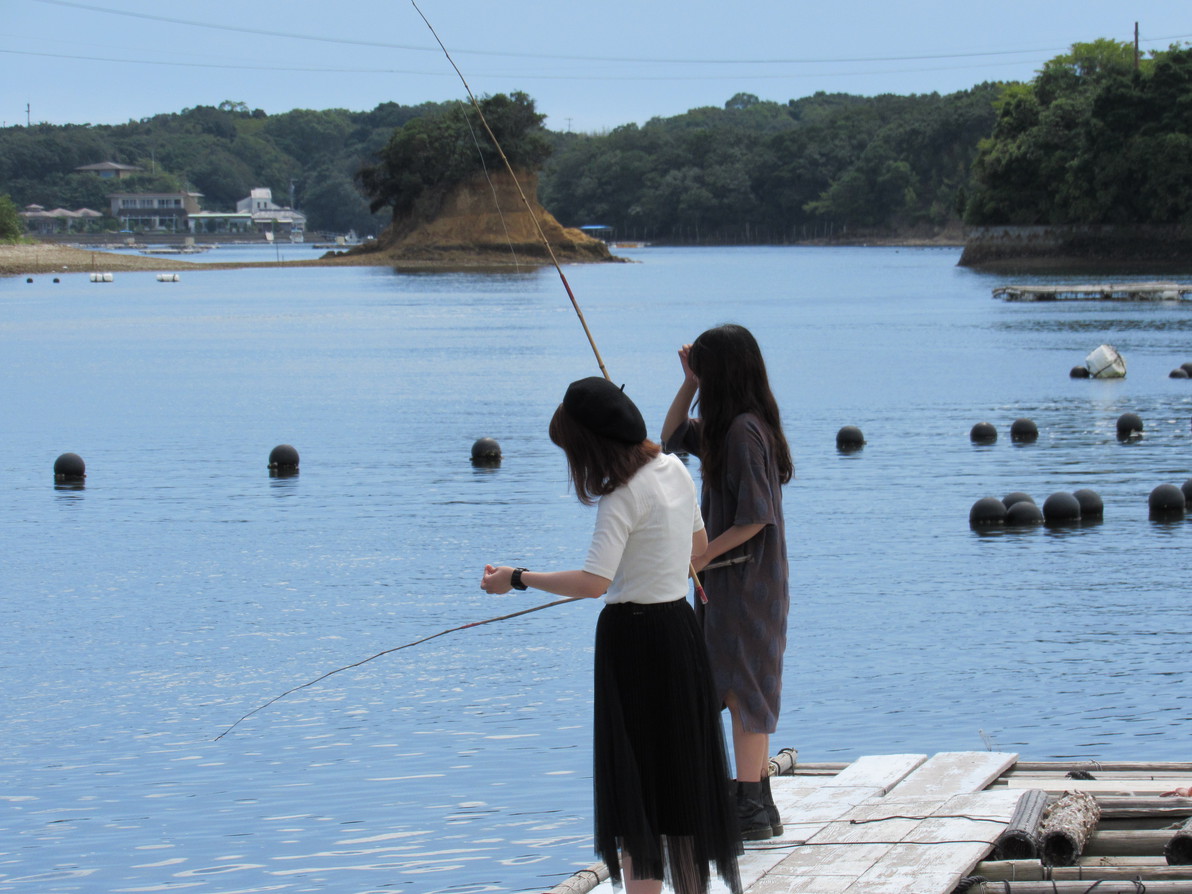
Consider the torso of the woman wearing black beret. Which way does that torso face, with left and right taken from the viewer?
facing away from the viewer and to the left of the viewer

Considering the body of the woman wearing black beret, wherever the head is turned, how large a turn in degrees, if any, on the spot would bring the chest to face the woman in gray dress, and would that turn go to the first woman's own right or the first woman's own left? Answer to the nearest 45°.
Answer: approximately 90° to the first woman's own right

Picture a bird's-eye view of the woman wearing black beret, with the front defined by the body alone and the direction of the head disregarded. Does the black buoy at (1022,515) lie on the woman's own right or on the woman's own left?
on the woman's own right

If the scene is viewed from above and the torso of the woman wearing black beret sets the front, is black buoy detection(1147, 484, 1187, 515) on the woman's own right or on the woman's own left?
on the woman's own right

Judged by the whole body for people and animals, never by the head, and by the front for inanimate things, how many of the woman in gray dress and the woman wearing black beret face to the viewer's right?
0

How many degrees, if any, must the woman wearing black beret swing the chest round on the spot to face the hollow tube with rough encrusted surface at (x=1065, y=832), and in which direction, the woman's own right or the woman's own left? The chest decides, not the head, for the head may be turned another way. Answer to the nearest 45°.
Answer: approximately 135° to the woman's own right

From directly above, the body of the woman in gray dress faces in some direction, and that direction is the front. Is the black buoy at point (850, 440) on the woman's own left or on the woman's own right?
on the woman's own right

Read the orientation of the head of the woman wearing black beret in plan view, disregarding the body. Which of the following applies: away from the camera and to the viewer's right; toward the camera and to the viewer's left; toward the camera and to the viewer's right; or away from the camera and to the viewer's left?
away from the camera and to the viewer's left

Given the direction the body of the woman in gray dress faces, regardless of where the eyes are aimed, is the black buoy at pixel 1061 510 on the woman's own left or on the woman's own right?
on the woman's own right
